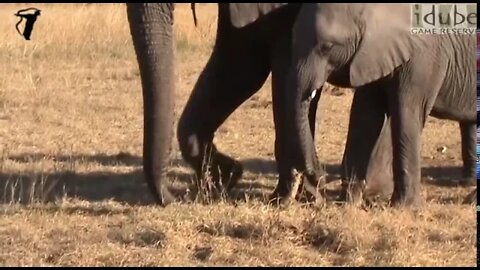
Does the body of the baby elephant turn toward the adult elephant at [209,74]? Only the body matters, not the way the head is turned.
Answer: yes

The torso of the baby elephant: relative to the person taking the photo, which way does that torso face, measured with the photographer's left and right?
facing to the left of the viewer
